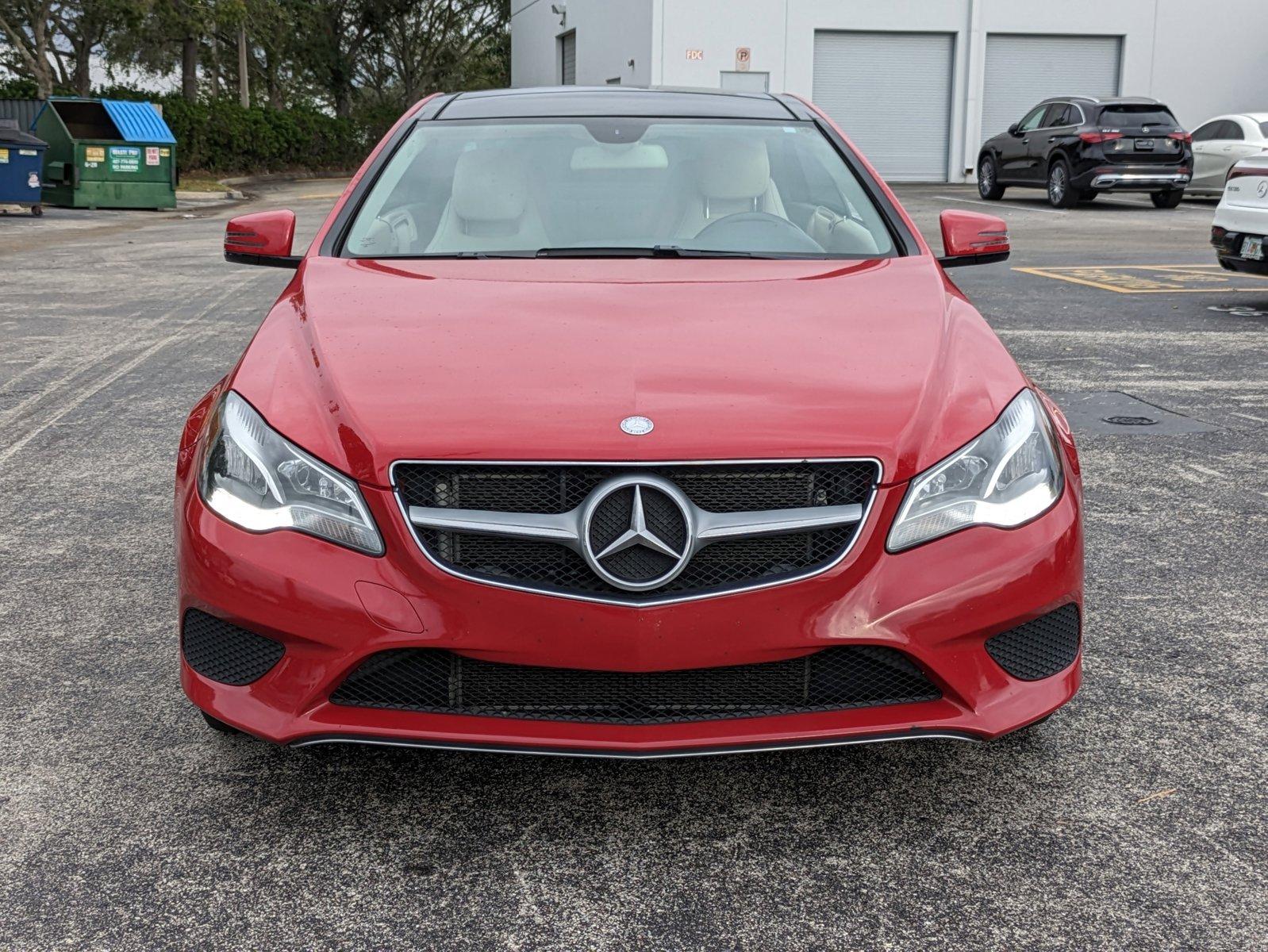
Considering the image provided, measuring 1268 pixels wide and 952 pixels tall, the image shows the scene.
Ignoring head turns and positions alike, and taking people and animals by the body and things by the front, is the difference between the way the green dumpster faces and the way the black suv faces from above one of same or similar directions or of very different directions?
very different directions

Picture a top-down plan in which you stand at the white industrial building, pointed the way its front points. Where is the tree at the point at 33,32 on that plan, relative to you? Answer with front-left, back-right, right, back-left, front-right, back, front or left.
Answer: right

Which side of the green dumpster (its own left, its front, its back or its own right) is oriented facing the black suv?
left

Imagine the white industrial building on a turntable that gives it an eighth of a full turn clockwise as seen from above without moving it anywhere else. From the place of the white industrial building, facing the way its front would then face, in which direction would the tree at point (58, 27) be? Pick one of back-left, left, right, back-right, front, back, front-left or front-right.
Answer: front-right

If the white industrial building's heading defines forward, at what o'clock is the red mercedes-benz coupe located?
The red mercedes-benz coupe is roughly at 12 o'clock from the white industrial building.

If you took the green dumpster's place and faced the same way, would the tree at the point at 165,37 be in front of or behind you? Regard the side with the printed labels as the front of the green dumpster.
behind

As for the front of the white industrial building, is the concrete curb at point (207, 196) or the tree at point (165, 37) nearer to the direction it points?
the concrete curb

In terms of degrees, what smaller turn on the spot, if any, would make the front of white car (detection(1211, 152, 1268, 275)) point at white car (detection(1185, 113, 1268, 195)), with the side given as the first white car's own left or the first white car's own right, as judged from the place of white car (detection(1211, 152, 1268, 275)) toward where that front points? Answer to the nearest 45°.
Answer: approximately 45° to the first white car's own left

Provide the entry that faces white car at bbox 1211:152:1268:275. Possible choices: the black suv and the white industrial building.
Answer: the white industrial building
